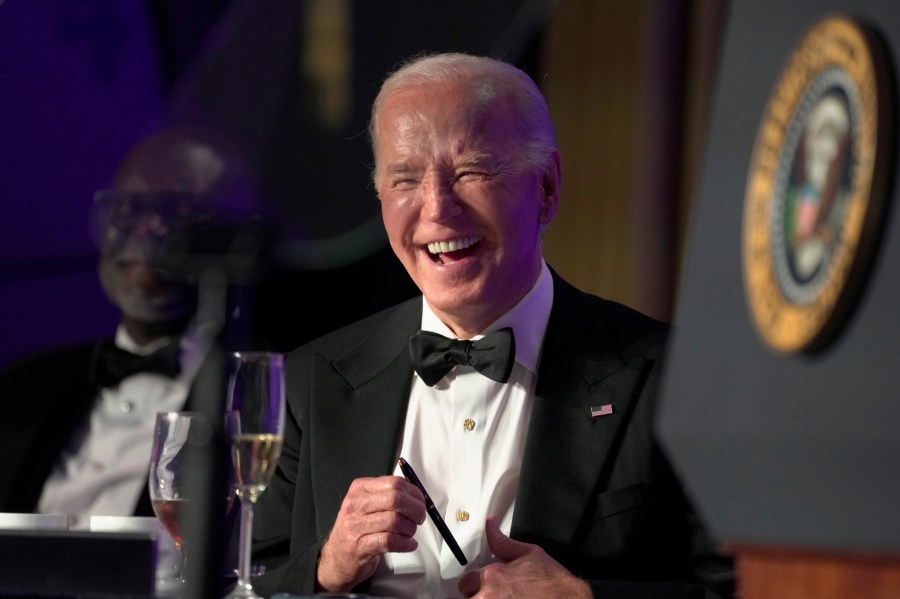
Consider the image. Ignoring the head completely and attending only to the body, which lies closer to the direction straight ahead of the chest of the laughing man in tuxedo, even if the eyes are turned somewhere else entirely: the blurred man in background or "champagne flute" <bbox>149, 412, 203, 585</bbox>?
the champagne flute

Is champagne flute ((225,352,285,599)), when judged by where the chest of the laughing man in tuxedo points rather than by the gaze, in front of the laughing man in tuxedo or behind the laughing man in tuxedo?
in front

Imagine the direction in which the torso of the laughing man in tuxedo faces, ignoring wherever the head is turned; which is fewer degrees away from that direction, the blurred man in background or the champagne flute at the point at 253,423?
the champagne flute

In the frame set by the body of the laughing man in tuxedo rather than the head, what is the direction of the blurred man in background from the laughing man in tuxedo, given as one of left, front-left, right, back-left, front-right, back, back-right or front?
back-right

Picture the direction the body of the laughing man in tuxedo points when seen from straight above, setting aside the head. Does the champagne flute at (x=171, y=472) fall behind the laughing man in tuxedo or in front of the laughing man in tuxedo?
in front

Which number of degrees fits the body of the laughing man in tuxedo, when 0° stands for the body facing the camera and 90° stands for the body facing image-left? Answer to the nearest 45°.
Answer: approximately 0°
